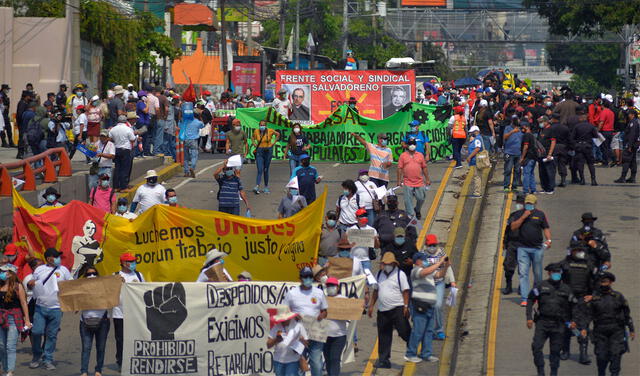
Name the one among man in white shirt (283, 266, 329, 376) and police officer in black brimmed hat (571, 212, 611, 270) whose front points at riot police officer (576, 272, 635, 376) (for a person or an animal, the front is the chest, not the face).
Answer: police officer in black brimmed hat (571, 212, 611, 270)

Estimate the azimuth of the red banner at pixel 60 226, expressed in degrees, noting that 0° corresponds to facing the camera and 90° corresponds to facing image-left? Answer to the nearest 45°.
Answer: approximately 0°

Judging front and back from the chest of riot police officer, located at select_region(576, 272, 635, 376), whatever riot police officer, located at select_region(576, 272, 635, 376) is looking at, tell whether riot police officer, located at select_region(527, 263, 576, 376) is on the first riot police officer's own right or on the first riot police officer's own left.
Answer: on the first riot police officer's own right

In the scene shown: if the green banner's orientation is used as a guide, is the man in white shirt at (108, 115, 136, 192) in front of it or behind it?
in front
